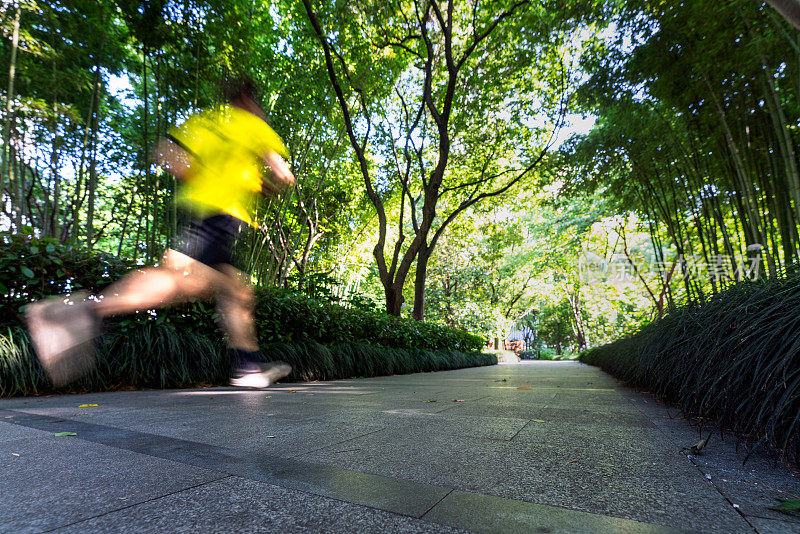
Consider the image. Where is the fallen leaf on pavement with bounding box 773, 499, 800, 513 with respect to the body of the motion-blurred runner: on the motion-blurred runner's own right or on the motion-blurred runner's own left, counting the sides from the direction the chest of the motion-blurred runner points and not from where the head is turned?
on the motion-blurred runner's own right

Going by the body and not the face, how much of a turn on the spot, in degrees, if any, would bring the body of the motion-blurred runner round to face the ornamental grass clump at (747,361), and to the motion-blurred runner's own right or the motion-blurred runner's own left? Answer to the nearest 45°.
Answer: approximately 90° to the motion-blurred runner's own right

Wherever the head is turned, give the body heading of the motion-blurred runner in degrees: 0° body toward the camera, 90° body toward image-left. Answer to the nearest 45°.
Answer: approximately 225°
